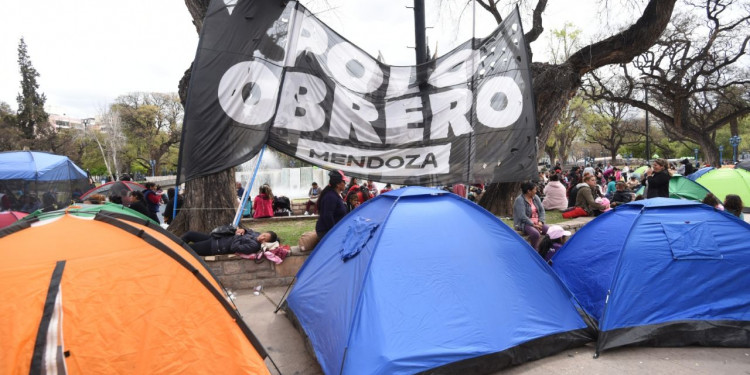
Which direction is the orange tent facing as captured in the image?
toward the camera

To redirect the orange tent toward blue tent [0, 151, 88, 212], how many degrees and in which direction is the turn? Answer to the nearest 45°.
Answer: approximately 180°

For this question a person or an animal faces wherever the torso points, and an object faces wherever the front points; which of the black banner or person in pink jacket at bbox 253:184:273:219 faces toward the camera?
the black banner

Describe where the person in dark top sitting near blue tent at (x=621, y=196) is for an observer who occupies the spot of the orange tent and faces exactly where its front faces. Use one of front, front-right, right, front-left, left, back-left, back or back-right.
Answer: left

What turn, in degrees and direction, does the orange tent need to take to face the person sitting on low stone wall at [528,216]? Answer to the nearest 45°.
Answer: approximately 90° to its left

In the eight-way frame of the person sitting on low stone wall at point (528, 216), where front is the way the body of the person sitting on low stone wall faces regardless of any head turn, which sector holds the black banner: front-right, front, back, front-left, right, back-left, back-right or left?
right
